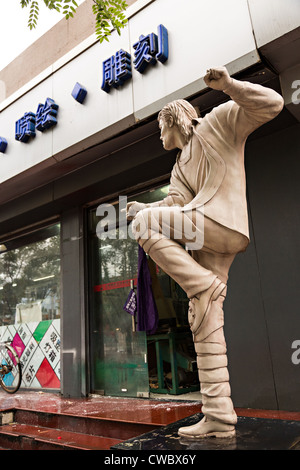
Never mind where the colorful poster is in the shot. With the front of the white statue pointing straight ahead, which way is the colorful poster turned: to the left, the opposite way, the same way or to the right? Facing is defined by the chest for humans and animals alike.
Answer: to the left

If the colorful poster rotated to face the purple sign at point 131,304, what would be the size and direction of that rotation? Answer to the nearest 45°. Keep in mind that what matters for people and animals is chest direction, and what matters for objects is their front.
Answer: approximately 90° to its left

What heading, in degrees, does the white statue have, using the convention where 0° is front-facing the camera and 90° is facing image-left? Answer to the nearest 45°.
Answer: approximately 90°

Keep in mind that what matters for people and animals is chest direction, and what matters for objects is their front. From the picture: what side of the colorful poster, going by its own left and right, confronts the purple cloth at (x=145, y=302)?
left

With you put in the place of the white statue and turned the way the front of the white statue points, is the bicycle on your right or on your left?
on your right

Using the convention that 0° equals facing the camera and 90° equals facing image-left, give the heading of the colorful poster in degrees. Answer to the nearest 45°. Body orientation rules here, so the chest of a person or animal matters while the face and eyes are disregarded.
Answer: approximately 45°
